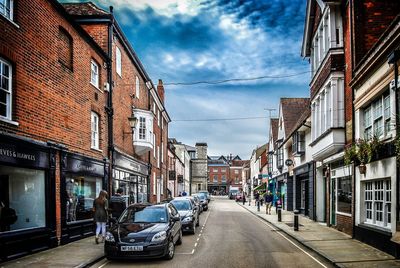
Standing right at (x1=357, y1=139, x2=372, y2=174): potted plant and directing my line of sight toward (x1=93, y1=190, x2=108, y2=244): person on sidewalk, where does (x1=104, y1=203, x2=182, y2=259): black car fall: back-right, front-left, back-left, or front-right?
front-left

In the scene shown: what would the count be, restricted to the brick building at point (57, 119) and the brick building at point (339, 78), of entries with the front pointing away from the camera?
0

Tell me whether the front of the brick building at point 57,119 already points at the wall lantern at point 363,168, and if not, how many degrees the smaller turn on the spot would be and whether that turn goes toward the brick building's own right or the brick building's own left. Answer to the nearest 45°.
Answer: approximately 45° to the brick building's own left

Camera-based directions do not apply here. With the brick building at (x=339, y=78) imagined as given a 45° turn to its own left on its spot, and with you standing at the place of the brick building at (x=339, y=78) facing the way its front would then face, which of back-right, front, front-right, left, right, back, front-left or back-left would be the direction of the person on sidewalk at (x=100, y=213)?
front-right

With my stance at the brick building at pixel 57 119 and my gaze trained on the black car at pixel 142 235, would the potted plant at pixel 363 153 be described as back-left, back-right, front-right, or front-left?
front-left

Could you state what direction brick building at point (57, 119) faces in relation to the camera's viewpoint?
facing the viewer and to the right of the viewer

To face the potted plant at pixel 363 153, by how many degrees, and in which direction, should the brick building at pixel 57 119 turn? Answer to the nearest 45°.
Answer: approximately 45° to its left

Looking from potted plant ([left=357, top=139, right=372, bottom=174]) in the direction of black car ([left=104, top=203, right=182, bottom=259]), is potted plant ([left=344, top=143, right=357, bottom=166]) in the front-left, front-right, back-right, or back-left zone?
back-right
